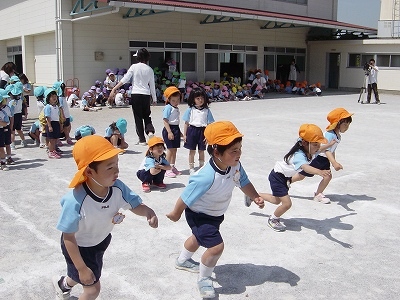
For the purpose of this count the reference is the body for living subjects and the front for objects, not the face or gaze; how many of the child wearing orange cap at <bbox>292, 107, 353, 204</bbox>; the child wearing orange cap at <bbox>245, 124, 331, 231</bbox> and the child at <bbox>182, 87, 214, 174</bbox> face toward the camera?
1

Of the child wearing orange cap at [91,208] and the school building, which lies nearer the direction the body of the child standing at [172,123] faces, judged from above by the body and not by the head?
the child wearing orange cap

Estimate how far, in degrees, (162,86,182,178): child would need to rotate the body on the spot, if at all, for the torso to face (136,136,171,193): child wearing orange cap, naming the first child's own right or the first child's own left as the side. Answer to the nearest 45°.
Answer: approximately 45° to the first child's own right

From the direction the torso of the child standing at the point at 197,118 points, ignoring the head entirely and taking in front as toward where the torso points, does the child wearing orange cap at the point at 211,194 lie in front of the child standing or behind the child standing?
in front

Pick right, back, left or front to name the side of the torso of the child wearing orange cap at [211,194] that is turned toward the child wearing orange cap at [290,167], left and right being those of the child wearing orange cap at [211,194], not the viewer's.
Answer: left

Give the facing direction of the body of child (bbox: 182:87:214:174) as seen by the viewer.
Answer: toward the camera

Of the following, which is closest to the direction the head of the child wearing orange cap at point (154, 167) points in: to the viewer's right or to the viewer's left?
to the viewer's right

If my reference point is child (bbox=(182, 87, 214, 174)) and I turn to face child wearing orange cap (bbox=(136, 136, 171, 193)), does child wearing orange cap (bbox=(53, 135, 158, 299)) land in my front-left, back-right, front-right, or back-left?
front-left

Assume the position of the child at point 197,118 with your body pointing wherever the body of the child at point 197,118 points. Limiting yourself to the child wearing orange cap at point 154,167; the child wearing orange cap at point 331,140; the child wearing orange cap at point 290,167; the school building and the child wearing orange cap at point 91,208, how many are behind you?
1

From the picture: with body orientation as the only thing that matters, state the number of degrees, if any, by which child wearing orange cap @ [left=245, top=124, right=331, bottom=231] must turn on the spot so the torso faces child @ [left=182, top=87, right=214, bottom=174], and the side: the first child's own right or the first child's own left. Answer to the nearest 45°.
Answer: approximately 135° to the first child's own left

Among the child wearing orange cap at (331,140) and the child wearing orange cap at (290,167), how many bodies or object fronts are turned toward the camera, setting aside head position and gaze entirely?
0

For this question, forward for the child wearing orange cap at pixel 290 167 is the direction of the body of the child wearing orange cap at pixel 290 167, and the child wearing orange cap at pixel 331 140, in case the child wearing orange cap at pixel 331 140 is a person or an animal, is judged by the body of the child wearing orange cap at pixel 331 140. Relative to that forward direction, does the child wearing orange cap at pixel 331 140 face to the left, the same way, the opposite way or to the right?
the same way

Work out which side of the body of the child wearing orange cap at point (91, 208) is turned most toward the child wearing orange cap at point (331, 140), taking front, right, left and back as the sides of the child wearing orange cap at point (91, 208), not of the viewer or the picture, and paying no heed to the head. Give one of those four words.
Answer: left

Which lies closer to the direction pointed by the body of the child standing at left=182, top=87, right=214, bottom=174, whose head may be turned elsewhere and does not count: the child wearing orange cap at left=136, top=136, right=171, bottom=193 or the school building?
the child wearing orange cap

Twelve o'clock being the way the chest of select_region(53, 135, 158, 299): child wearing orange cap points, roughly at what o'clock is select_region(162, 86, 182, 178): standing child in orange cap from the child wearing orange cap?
The standing child in orange cap is roughly at 8 o'clock from the child wearing orange cap.
